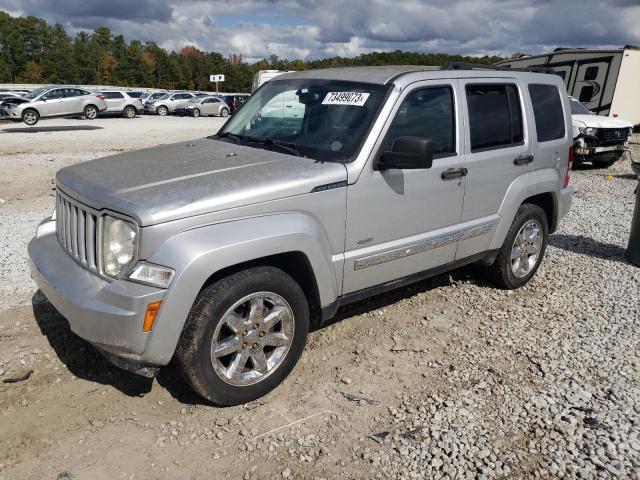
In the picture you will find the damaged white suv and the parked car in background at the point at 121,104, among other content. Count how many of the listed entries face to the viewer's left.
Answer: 1

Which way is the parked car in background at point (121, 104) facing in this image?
to the viewer's left

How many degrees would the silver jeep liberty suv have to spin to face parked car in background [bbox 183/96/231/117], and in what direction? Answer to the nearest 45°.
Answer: approximately 135° to its right

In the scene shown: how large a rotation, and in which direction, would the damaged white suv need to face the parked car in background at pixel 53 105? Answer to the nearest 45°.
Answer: approximately 135° to its right

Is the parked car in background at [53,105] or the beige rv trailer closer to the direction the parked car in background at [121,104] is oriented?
the parked car in background

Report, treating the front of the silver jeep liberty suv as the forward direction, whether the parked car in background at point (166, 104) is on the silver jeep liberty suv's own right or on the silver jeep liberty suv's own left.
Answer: on the silver jeep liberty suv's own right

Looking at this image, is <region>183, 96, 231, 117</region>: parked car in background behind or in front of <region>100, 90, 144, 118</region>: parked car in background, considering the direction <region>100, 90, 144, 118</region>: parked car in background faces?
behind

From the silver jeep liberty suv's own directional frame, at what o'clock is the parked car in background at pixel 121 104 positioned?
The parked car in background is roughly at 4 o'clock from the silver jeep liberty suv.

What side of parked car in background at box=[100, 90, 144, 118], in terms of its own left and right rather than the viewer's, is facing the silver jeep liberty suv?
left

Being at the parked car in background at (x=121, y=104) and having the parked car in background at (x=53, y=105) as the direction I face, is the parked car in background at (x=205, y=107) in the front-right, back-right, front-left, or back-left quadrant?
back-left

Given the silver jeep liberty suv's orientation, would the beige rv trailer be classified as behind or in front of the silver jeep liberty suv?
behind

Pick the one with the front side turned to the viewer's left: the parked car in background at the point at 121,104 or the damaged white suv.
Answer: the parked car in background

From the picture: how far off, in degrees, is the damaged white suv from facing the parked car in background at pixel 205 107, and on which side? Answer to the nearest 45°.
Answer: approximately 180°

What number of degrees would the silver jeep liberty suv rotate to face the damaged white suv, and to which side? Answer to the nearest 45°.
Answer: approximately 180°

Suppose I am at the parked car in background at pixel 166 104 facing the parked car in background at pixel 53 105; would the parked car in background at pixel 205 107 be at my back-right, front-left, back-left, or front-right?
back-left
